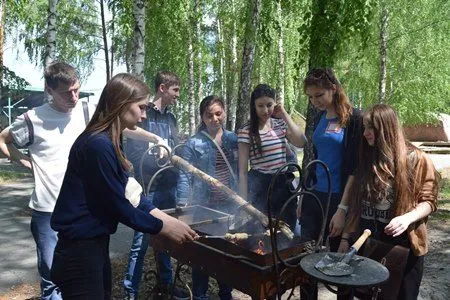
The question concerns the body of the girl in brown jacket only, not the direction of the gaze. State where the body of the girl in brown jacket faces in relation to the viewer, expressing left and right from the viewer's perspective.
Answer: facing the viewer and to the left of the viewer

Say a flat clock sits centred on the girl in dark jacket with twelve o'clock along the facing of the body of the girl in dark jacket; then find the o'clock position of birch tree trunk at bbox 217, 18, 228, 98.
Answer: The birch tree trunk is roughly at 4 o'clock from the girl in dark jacket.

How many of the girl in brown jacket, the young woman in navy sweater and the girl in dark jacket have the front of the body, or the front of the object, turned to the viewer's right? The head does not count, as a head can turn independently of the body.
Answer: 1

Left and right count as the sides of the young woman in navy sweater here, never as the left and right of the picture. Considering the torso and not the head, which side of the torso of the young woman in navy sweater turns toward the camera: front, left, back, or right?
right

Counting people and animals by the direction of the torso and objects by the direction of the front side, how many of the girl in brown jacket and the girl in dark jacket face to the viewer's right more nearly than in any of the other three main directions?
0

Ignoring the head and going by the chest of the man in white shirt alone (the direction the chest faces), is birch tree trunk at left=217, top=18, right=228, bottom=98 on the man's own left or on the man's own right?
on the man's own left

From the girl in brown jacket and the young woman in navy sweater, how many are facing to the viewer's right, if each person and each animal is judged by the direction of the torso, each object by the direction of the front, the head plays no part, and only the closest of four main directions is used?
1

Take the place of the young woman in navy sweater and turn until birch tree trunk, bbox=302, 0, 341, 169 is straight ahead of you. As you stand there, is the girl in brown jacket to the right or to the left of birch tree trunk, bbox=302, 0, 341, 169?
right

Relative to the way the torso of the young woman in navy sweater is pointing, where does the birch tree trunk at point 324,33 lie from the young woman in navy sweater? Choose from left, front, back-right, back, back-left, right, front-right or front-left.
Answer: front-left

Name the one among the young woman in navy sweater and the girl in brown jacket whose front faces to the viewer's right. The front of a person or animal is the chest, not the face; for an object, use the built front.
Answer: the young woman in navy sweater

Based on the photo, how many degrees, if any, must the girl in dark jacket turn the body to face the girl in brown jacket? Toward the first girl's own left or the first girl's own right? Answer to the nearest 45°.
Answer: approximately 90° to the first girl's own left

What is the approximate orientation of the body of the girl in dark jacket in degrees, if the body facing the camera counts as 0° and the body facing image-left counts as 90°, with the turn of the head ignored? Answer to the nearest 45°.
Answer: approximately 45°
